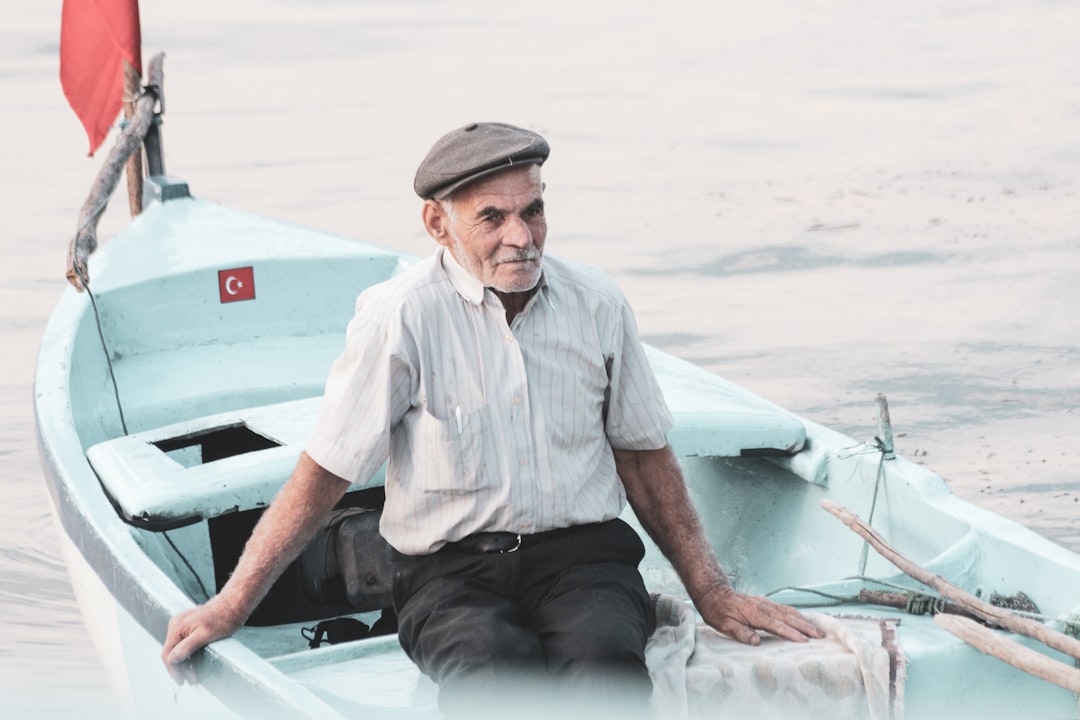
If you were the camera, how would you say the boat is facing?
facing away from the viewer and to the left of the viewer
